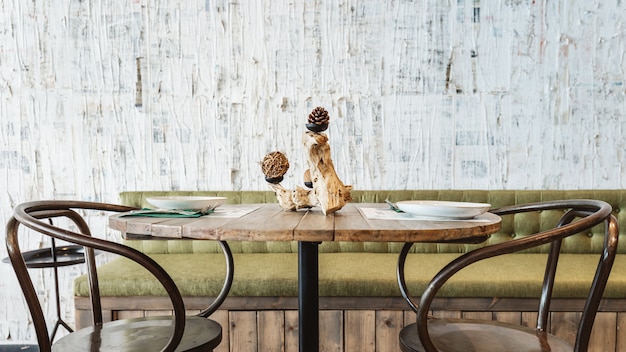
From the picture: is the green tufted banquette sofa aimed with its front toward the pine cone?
yes

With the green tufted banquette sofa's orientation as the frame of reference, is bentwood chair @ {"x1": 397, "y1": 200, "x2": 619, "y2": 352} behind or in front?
in front

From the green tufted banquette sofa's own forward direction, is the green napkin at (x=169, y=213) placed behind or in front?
in front

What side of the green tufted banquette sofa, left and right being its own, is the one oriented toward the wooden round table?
front

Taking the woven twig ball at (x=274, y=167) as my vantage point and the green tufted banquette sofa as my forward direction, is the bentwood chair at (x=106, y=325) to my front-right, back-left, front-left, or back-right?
back-left

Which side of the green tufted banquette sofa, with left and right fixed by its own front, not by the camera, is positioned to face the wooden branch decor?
front

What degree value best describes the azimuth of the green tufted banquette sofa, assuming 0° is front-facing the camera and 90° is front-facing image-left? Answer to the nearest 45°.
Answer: approximately 0°
